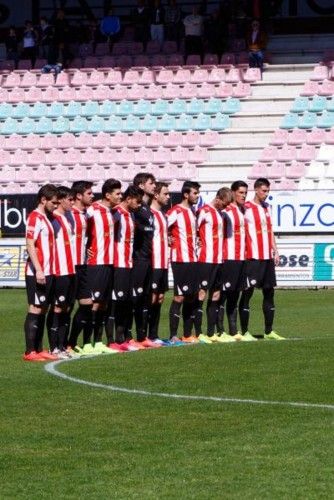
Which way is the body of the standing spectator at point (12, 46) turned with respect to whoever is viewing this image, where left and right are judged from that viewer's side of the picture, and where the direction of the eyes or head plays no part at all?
facing the viewer

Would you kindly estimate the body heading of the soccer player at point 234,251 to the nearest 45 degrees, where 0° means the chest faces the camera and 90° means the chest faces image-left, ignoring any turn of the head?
approximately 315°

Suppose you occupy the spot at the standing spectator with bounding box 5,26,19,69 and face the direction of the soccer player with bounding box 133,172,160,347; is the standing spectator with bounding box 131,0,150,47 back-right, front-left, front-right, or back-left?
front-left

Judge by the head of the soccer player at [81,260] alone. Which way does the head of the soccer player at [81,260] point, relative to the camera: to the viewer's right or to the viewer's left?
to the viewer's right

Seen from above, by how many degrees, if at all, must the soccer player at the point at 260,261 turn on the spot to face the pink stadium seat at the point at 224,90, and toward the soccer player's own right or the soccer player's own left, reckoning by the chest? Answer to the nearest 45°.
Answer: approximately 135° to the soccer player's own left

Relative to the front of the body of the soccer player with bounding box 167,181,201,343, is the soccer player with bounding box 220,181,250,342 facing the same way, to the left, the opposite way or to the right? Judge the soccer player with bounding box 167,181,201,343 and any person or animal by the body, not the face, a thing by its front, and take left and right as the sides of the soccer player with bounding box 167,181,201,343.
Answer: the same way

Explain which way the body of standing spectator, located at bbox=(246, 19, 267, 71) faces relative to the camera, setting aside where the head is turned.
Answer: toward the camera

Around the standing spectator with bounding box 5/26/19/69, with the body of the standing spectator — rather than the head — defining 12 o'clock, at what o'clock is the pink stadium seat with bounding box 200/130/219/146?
The pink stadium seat is roughly at 10 o'clock from the standing spectator.

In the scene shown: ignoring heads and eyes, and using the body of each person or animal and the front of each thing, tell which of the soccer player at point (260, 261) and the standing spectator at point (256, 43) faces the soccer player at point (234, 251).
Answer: the standing spectator

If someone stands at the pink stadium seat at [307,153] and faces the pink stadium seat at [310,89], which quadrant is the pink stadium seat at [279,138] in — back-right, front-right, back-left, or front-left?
front-left

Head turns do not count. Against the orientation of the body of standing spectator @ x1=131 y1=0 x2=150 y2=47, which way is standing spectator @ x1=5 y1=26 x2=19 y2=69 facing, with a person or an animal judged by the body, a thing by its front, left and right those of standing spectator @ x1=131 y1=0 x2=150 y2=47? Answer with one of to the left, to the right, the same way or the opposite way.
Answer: the same way

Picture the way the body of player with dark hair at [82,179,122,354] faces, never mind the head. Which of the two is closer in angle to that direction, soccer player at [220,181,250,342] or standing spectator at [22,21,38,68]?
the soccer player

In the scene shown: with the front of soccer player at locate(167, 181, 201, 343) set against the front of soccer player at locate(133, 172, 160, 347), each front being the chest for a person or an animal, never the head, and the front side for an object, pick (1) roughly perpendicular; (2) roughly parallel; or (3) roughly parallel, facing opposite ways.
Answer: roughly parallel

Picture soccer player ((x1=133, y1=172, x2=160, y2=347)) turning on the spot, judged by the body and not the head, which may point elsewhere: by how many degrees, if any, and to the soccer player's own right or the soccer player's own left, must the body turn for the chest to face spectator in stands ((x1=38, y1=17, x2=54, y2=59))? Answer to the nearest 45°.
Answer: approximately 135° to the soccer player's own left
